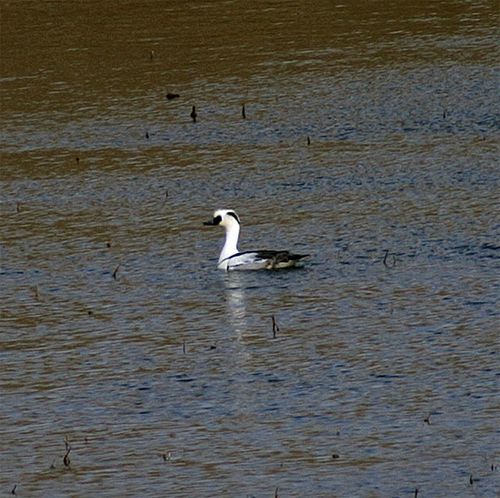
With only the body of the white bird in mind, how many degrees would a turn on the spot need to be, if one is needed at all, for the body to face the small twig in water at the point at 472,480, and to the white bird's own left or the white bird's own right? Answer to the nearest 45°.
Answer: approximately 90° to the white bird's own left

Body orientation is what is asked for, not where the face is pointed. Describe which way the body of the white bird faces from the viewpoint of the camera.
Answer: to the viewer's left
